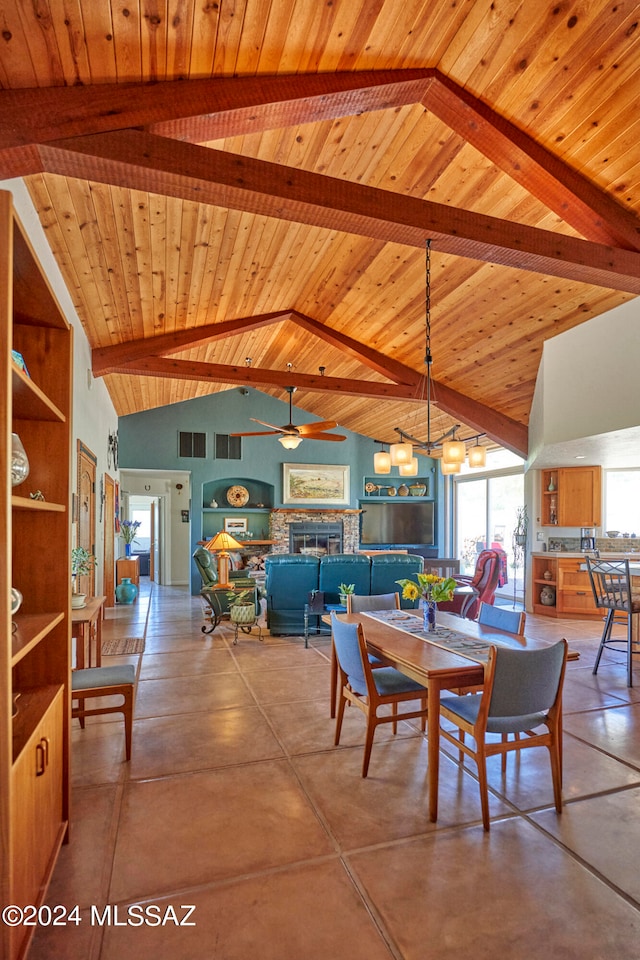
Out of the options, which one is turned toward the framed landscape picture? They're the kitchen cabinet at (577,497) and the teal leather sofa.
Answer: the teal leather sofa

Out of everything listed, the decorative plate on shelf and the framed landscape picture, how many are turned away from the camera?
0

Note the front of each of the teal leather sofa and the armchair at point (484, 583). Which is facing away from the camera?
the teal leather sofa

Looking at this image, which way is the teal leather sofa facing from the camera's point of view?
away from the camera

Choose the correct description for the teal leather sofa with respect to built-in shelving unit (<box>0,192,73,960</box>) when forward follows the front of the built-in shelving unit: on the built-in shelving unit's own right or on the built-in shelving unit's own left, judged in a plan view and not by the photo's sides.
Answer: on the built-in shelving unit's own left

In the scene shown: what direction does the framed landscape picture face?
toward the camera

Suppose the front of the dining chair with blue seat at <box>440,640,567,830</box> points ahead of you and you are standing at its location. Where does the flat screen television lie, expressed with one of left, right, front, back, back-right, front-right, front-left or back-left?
front-right

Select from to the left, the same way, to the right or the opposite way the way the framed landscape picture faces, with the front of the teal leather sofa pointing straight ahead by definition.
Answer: the opposite way

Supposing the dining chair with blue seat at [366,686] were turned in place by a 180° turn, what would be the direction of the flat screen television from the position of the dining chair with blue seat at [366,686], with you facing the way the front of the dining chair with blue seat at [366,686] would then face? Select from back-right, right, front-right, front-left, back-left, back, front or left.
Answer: back-right

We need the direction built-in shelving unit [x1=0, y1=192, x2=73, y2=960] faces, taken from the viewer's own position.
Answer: facing to the right of the viewer

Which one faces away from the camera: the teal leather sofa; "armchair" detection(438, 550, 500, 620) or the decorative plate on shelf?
the teal leather sofa

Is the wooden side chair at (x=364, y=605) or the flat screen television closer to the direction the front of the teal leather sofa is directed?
the flat screen television

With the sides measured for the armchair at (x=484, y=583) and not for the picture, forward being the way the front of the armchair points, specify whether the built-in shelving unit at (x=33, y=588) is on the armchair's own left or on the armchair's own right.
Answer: on the armchair's own left

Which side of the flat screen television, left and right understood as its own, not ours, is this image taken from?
front
